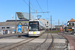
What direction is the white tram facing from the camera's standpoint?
toward the camera
